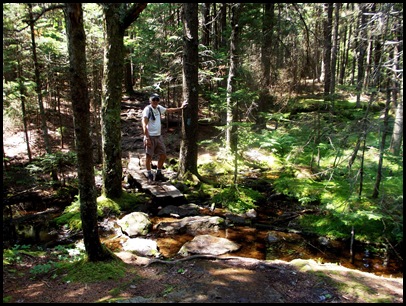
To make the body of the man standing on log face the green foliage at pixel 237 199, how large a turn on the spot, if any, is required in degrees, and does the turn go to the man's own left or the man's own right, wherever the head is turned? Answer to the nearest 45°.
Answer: approximately 45° to the man's own left

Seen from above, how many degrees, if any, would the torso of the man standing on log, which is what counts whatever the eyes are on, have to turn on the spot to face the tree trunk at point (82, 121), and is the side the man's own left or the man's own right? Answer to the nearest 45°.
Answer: approximately 45° to the man's own right

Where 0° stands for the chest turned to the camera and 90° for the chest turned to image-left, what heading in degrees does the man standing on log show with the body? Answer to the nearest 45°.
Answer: approximately 315°

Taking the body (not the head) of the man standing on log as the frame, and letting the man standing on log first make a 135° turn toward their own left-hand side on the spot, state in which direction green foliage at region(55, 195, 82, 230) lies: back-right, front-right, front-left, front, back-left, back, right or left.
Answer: back-left

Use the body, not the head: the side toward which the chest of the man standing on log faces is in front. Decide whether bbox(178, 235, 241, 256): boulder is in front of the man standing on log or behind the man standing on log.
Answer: in front

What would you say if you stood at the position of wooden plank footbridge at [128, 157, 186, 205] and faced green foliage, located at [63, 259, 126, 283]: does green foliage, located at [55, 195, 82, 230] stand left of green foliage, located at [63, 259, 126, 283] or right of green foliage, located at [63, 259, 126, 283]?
right

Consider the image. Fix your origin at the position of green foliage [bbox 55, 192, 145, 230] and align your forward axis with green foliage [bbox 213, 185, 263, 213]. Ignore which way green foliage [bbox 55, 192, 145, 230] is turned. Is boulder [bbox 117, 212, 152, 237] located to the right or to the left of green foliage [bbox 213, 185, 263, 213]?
right

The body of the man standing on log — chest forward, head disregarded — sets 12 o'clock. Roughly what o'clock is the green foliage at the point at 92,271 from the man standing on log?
The green foliage is roughly at 2 o'clock from the man standing on log.
